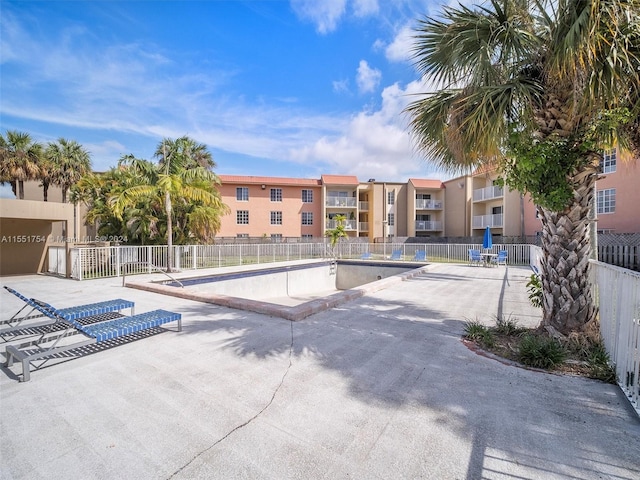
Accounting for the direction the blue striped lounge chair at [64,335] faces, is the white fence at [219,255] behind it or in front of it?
in front

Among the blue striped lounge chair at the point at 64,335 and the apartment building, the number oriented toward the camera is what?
1

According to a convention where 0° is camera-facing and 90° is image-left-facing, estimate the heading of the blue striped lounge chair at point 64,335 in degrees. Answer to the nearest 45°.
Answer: approximately 225°

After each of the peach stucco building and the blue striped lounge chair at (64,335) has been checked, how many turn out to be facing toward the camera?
1

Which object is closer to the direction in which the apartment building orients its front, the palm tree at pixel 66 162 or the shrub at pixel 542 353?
the shrub

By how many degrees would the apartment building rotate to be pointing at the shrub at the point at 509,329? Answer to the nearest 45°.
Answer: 0° — it already faces it

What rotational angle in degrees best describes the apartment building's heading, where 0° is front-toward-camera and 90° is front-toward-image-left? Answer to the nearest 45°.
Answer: approximately 0°

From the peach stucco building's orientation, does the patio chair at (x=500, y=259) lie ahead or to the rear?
ahead
